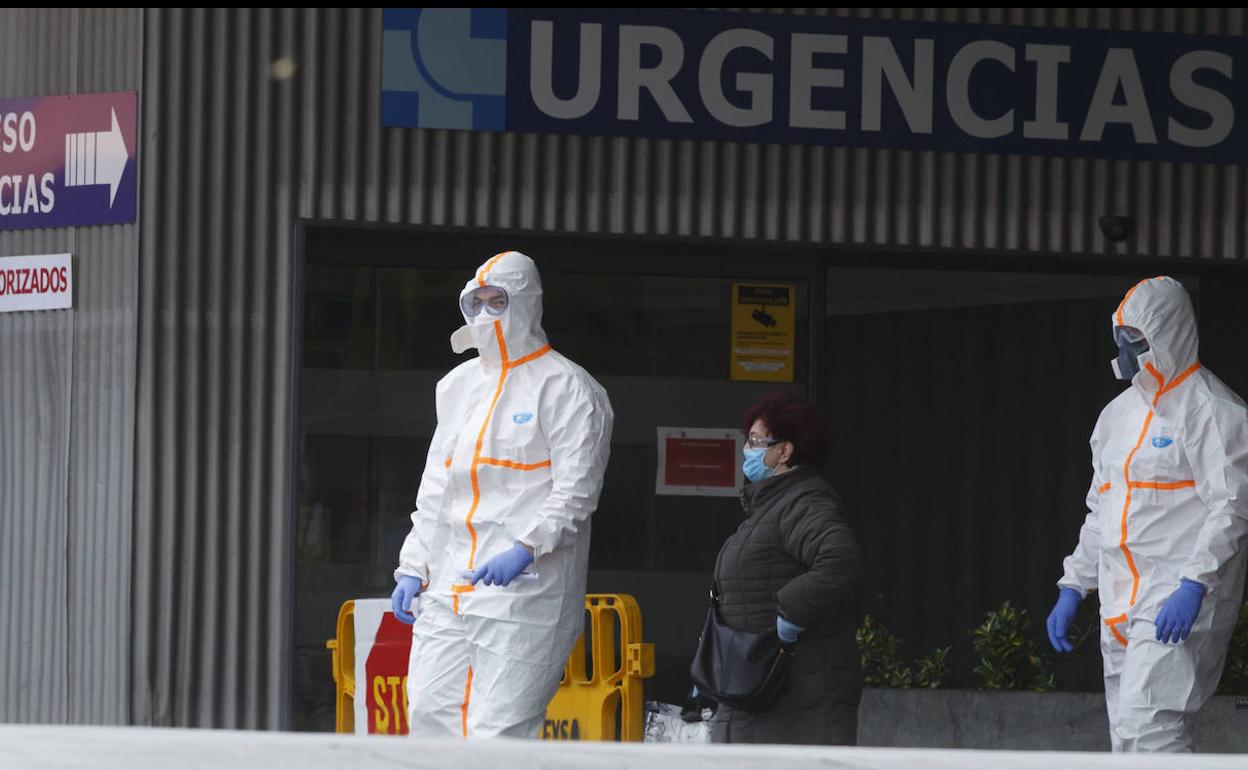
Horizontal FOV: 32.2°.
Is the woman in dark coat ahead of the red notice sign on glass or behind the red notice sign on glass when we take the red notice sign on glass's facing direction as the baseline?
ahead

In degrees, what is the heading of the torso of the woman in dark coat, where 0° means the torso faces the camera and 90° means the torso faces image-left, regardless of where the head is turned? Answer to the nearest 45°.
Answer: approximately 90°

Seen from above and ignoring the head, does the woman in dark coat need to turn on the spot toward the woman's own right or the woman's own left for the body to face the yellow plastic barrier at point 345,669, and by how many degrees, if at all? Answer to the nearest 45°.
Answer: approximately 45° to the woman's own right

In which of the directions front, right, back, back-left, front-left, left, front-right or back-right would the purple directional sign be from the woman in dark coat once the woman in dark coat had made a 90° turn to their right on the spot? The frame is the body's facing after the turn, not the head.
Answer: front-left
